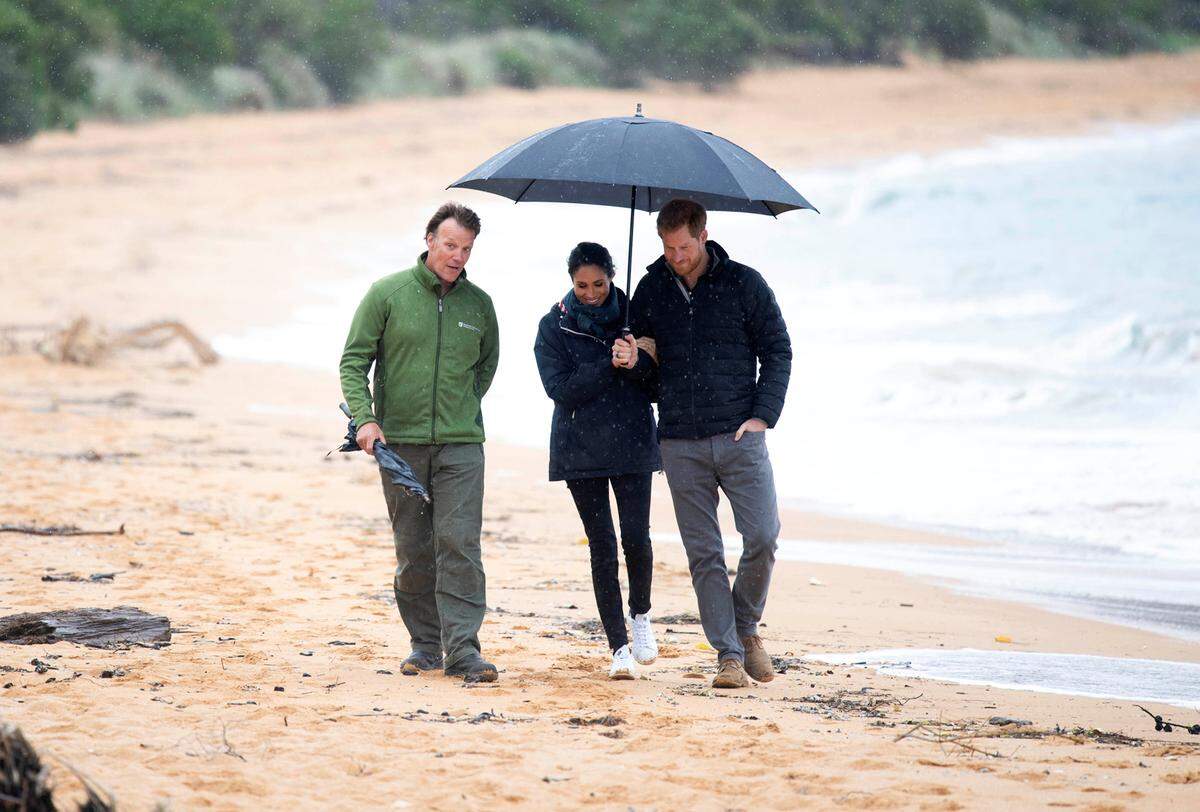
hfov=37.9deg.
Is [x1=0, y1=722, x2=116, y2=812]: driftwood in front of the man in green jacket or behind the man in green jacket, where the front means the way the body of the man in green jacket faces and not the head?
in front

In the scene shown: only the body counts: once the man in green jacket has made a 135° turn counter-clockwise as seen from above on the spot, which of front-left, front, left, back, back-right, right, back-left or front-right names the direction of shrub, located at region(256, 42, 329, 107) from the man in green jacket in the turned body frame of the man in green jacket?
front-left

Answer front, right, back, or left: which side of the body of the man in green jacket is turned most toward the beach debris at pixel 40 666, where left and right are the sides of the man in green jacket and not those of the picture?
right

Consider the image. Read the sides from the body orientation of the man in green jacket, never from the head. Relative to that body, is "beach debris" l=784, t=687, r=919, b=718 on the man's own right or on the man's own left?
on the man's own left

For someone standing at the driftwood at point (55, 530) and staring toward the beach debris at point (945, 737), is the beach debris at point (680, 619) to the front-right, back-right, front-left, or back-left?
front-left

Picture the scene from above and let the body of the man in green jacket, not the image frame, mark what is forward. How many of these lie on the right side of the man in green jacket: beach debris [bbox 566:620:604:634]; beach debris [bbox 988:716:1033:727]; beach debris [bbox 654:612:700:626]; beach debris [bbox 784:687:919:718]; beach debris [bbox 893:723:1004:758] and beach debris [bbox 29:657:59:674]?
1

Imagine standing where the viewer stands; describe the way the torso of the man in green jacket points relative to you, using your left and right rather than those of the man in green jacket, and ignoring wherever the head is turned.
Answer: facing the viewer

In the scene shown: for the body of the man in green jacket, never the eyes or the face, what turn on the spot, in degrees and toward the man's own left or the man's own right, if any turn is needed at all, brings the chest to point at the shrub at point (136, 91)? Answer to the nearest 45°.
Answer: approximately 180°

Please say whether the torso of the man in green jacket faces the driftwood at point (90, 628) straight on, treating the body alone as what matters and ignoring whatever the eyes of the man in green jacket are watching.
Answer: no

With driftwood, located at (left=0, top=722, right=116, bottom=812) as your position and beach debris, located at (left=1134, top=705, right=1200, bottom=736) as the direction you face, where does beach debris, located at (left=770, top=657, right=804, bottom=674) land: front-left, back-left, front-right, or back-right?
front-left

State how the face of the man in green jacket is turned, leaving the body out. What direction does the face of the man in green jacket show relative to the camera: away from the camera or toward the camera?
toward the camera

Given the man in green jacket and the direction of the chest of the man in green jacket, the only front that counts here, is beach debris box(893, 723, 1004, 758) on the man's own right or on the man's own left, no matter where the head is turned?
on the man's own left

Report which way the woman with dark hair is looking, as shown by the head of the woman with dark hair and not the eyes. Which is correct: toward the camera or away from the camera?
toward the camera

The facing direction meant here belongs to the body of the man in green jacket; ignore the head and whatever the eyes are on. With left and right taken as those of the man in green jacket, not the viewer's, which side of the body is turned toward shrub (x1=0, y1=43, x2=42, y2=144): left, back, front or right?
back

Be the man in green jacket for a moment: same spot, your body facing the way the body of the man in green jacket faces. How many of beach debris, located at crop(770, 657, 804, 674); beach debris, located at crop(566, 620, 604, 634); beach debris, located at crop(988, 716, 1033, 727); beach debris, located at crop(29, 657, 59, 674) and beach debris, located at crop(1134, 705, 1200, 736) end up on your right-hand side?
1

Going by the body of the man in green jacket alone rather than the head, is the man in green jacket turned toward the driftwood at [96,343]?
no

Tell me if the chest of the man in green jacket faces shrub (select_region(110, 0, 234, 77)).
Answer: no

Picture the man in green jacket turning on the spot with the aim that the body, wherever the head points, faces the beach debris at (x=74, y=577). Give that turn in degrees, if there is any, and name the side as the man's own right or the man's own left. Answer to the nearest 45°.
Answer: approximately 135° to the man's own right
